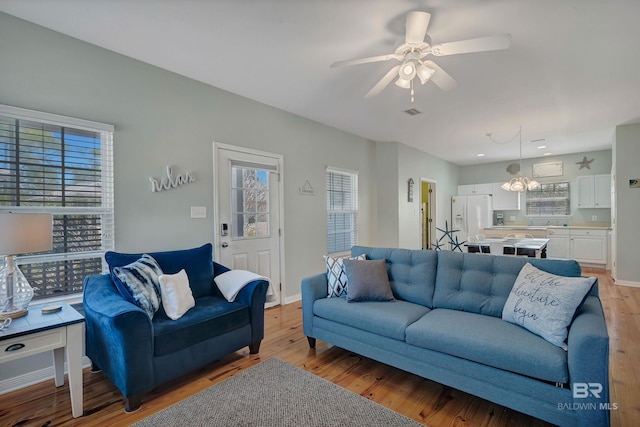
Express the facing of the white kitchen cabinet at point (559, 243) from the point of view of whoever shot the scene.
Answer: facing the viewer

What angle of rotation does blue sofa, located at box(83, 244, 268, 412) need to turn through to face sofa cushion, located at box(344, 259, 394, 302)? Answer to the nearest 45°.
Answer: approximately 45° to its left

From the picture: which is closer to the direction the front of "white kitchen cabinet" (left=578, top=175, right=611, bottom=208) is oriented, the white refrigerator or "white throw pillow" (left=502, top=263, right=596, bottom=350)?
the white throw pillow

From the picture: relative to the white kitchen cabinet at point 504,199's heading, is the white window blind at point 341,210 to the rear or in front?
in front

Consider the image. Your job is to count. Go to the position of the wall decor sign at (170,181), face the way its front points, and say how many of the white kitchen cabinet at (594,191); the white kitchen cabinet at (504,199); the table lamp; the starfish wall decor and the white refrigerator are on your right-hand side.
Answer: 1

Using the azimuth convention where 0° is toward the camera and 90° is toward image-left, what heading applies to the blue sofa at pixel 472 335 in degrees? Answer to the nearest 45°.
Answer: approximately 45°

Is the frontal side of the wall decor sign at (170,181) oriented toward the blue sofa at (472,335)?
yes

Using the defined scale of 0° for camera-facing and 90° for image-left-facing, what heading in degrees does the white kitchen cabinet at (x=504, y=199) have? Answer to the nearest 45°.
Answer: approximately 0°

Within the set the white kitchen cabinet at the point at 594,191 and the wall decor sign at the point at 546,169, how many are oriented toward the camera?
2

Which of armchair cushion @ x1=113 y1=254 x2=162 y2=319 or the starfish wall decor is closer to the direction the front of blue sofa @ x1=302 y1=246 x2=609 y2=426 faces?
the armchair cushion

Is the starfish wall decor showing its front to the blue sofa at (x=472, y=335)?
yes

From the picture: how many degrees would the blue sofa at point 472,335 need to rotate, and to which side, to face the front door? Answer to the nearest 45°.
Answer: approximately 45° to its right

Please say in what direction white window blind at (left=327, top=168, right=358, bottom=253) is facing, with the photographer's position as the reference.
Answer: facing the viewer and to the right of the viewer

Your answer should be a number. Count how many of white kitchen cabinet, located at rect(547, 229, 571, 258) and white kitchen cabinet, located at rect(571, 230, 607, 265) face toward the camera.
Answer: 2

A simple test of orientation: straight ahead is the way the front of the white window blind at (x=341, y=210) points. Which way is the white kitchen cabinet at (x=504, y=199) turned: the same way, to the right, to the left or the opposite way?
to the right

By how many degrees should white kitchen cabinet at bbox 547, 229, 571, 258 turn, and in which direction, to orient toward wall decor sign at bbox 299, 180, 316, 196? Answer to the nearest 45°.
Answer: approximately 45° to its right
